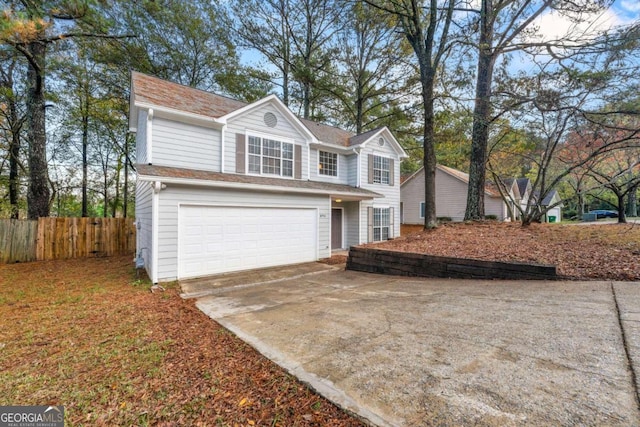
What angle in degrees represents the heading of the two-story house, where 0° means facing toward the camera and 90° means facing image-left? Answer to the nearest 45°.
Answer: approximately 315°

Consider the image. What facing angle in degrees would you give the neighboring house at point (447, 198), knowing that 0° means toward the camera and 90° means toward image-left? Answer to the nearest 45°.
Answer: approximately 270°

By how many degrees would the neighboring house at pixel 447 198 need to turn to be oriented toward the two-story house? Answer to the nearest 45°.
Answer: approximately 90° to its right

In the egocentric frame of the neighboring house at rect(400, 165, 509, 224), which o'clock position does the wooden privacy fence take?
The wooden privacy fence is roughly at 4 o'clock from the neighboring house.

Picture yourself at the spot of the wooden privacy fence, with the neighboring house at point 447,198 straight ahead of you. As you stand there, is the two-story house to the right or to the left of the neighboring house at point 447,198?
right
